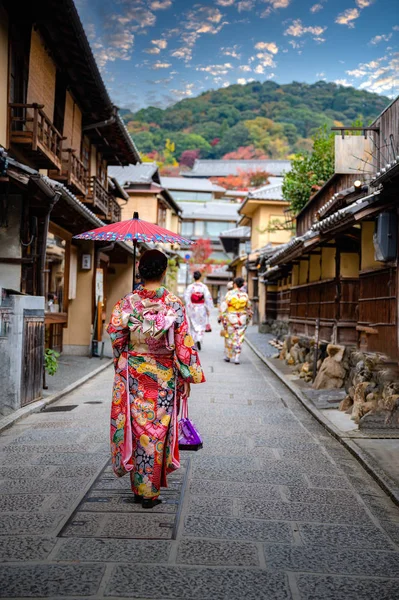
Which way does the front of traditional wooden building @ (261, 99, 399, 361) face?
to the viewer's left

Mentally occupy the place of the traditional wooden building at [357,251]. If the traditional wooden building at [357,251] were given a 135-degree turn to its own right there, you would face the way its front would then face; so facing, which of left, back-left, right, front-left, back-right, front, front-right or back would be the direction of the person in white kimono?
left

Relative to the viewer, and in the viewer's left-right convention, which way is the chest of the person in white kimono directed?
facing away from the viewer

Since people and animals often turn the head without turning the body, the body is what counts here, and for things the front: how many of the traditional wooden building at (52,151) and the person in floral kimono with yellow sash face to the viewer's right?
1

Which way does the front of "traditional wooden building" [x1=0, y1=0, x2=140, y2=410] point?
to the viewer's right

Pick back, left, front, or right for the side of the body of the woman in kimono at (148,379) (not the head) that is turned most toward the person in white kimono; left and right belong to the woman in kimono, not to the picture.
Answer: front

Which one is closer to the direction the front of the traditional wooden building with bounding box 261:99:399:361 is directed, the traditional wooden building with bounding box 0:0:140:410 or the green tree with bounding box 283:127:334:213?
the traditional wooden building

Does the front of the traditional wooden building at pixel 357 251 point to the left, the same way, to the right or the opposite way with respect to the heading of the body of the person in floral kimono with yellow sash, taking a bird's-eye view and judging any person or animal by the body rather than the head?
to the left

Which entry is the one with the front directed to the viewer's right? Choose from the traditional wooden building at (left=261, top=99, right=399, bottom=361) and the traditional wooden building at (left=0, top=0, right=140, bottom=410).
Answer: the traditional wooden building at (left=0, top=0, right=140, bottom=410)

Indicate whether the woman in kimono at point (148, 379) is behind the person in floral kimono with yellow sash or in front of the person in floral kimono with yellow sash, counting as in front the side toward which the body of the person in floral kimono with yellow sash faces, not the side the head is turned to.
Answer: behind

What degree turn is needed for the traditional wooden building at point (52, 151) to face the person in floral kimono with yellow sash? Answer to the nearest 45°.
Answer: approximately 45° to its left

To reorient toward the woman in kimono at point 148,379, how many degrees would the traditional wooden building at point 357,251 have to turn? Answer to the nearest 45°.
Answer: approximately 90° to its left

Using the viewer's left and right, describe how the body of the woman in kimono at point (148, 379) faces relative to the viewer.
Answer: facing away from the viewer
